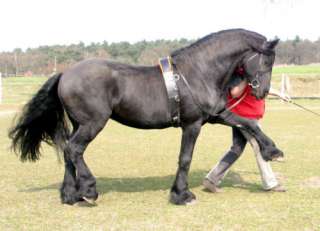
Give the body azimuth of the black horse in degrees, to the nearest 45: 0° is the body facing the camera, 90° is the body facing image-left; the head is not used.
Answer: approximately 270°
